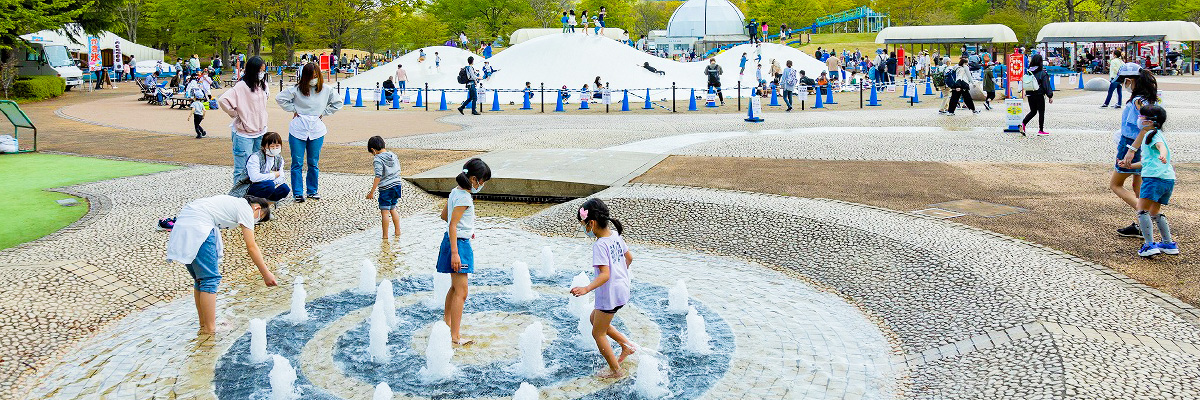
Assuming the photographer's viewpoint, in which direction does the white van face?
facing the viewer and to the right of the viewer

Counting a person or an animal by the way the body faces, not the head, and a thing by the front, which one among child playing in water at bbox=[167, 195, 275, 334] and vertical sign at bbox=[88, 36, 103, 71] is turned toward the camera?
the vertical sign

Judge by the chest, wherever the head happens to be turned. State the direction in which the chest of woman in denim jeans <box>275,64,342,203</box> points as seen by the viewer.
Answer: toward the camera

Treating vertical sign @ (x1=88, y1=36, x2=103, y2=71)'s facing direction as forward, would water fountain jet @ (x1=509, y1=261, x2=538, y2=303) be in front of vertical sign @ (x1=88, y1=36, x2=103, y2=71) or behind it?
in front

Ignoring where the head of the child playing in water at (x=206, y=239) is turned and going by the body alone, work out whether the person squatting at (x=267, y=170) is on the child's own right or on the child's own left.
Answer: on the child's own left

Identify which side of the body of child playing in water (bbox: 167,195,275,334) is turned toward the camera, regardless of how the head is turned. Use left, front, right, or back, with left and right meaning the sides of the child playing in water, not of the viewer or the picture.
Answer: right

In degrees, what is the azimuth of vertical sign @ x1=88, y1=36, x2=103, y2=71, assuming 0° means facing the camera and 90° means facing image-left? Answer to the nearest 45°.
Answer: approximately 0°

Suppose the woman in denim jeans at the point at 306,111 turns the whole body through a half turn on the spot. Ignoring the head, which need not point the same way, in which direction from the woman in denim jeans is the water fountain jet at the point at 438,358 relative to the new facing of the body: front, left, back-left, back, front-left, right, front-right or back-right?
back

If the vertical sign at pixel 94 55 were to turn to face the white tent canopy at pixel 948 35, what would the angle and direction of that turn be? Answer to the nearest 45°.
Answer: approximately 90° to its left

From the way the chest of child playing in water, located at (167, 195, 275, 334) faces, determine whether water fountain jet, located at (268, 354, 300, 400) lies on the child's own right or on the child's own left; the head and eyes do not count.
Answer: on the child's own right
